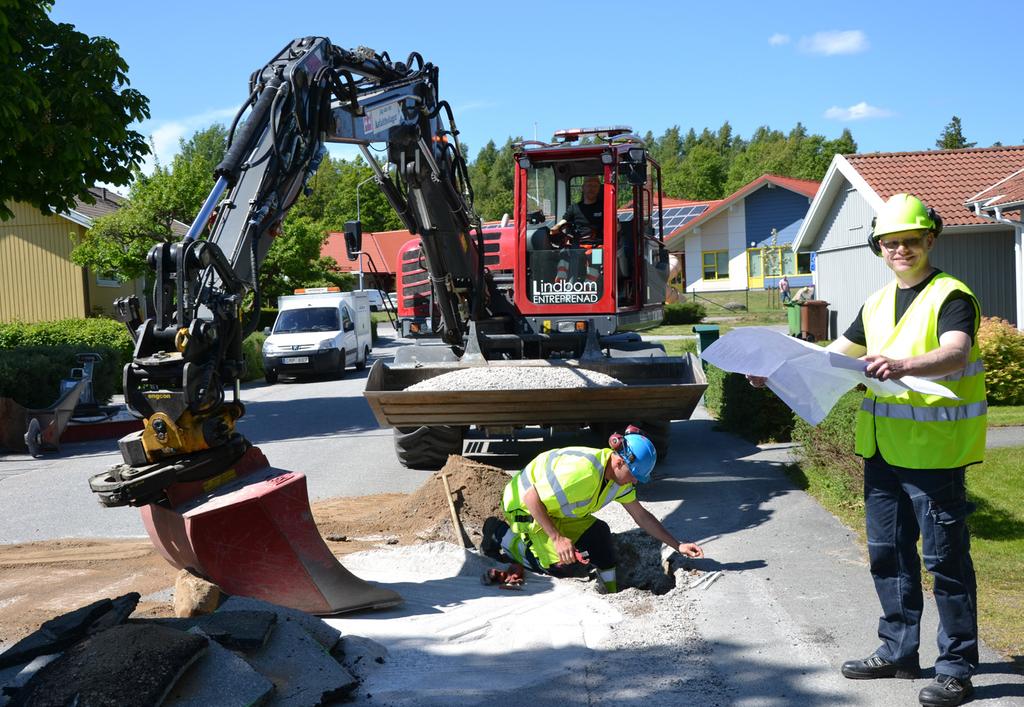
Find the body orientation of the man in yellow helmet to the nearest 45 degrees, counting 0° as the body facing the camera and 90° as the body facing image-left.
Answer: approximately 45°

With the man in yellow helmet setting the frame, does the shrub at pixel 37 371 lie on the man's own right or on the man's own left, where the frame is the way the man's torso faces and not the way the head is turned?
on the man's own right

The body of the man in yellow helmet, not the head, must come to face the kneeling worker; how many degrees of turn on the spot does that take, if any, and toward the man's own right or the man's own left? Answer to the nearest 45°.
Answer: approximately 90° to the man's own right

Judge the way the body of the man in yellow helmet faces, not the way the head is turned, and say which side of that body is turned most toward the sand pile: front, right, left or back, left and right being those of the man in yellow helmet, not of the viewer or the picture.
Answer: right

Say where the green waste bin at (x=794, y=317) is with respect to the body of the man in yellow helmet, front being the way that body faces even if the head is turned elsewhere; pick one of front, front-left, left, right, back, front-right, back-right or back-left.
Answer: back-right

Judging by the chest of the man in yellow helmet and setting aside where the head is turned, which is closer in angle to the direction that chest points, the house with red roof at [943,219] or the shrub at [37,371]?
the shrub
